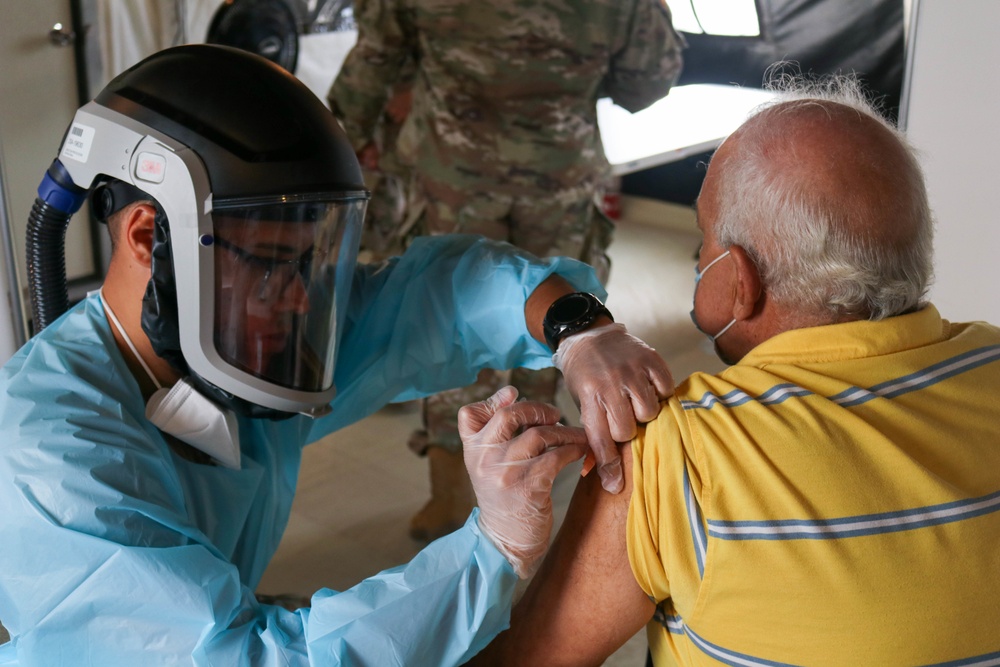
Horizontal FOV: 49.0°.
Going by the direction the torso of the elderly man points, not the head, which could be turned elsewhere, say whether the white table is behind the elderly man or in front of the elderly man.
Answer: in front

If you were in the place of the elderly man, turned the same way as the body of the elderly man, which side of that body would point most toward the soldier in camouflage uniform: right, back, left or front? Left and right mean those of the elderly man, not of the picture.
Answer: front

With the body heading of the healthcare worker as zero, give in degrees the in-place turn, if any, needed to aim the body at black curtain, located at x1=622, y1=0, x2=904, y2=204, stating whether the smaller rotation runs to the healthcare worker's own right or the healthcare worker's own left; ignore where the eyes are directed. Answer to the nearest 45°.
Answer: approximately 90° to the healthcare worker's own left

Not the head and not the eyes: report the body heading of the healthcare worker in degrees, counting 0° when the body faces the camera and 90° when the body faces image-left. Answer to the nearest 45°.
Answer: approximately 315°

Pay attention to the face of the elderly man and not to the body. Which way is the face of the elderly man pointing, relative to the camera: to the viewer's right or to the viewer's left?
to the viewer's left

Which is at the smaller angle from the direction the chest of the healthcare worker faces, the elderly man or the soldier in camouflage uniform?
the elderly man

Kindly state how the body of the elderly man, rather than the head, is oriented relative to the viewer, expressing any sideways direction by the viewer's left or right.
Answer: facing away from the viewer and to the left of the viewer
